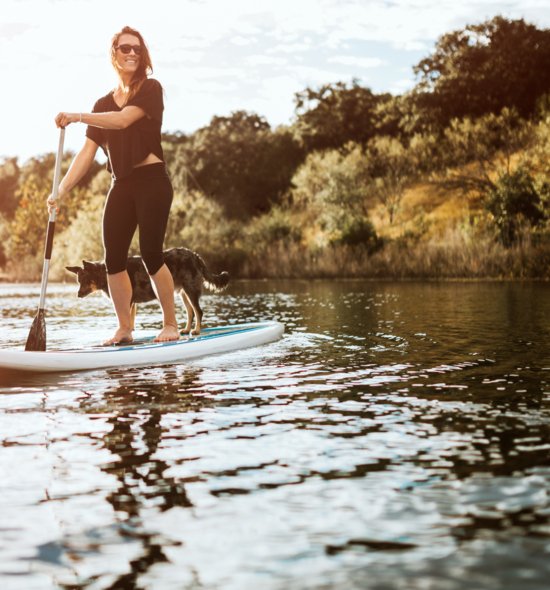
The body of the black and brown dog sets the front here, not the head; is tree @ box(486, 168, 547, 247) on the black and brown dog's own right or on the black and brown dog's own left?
on the black and brown dog's own right

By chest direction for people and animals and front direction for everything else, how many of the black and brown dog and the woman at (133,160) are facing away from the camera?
0

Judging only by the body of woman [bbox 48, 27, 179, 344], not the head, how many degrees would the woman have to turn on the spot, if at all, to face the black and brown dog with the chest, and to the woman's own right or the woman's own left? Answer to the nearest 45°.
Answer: approximately 135° to the woman's own right

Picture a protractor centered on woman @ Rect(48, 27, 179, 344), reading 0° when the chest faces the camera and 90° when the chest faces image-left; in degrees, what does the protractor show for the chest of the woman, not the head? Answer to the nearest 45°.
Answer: approximately 45°

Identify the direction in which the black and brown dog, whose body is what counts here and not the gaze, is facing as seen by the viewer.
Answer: to the viewer's left

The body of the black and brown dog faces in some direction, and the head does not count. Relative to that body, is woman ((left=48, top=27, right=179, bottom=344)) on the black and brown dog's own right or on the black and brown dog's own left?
on the black and brown dog's own left

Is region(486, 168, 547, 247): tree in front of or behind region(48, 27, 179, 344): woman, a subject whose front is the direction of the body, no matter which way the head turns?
behind
